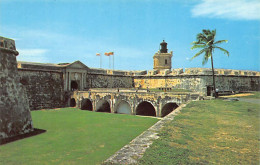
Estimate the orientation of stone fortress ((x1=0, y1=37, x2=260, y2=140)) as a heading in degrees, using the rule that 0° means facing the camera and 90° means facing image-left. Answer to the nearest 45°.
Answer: approximately 315°
